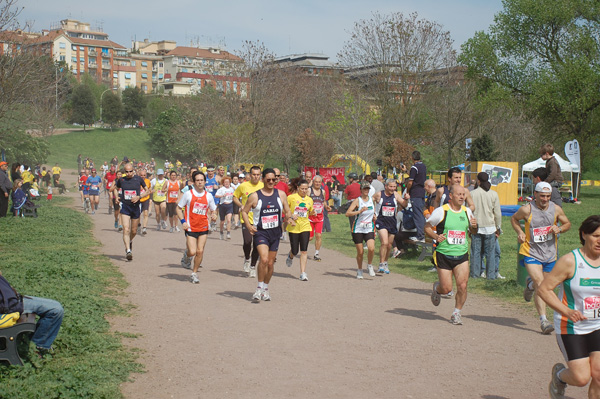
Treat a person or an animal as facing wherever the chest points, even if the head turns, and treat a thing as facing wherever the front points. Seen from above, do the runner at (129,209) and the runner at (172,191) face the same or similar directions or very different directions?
same or similar directions

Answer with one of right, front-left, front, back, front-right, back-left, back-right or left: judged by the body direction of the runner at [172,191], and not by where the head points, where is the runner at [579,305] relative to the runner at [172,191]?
front

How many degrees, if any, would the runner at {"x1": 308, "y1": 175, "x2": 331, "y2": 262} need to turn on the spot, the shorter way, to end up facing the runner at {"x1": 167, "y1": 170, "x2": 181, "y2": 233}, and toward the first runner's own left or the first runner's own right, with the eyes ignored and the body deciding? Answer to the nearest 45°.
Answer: approximately 135° to the first runner's own right

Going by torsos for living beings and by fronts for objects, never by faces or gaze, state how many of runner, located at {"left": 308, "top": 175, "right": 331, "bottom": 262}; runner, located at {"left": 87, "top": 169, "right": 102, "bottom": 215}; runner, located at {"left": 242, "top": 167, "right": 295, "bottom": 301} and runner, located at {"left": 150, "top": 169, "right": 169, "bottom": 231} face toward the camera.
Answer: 4

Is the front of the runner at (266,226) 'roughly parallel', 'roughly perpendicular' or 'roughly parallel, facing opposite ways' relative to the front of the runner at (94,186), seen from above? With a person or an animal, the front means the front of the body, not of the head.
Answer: roughly parallel

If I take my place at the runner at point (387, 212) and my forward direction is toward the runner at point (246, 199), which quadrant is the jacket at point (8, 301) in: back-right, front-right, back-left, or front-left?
front-left

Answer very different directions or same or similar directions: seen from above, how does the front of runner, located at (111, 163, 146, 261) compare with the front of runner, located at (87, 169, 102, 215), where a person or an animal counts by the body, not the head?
same or similar directions

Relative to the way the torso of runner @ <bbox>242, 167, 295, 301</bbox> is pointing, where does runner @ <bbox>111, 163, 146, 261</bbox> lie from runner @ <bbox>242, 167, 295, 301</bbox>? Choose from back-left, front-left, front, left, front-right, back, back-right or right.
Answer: back-right

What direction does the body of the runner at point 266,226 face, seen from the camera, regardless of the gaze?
toward the camera

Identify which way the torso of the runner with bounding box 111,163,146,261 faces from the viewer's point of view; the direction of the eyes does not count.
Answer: toward the camera

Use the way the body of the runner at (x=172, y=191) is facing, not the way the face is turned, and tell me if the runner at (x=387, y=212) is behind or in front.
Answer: in front

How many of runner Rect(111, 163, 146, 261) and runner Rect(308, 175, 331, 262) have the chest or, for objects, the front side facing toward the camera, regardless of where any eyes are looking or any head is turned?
2
